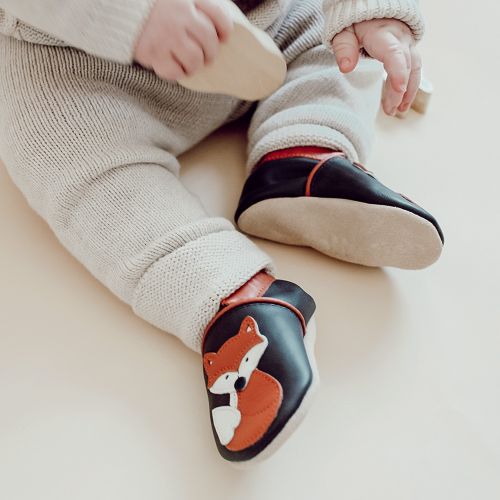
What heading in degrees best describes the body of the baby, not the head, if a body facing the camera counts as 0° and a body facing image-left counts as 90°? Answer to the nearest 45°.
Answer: approximately 315°
